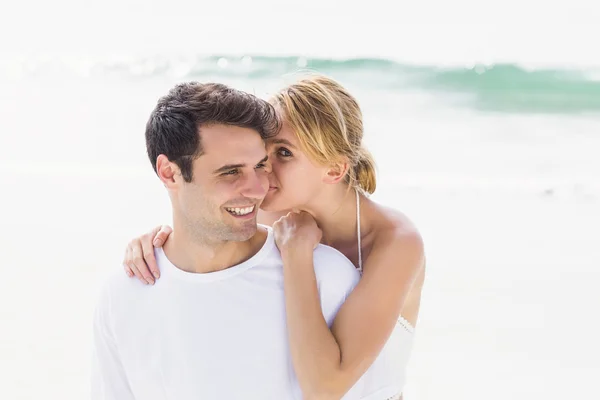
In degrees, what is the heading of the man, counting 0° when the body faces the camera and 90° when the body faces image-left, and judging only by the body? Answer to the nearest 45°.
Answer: approximately 0°

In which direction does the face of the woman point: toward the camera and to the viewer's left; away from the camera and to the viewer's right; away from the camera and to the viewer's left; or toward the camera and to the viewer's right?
toward the camera and to the viewer's left
